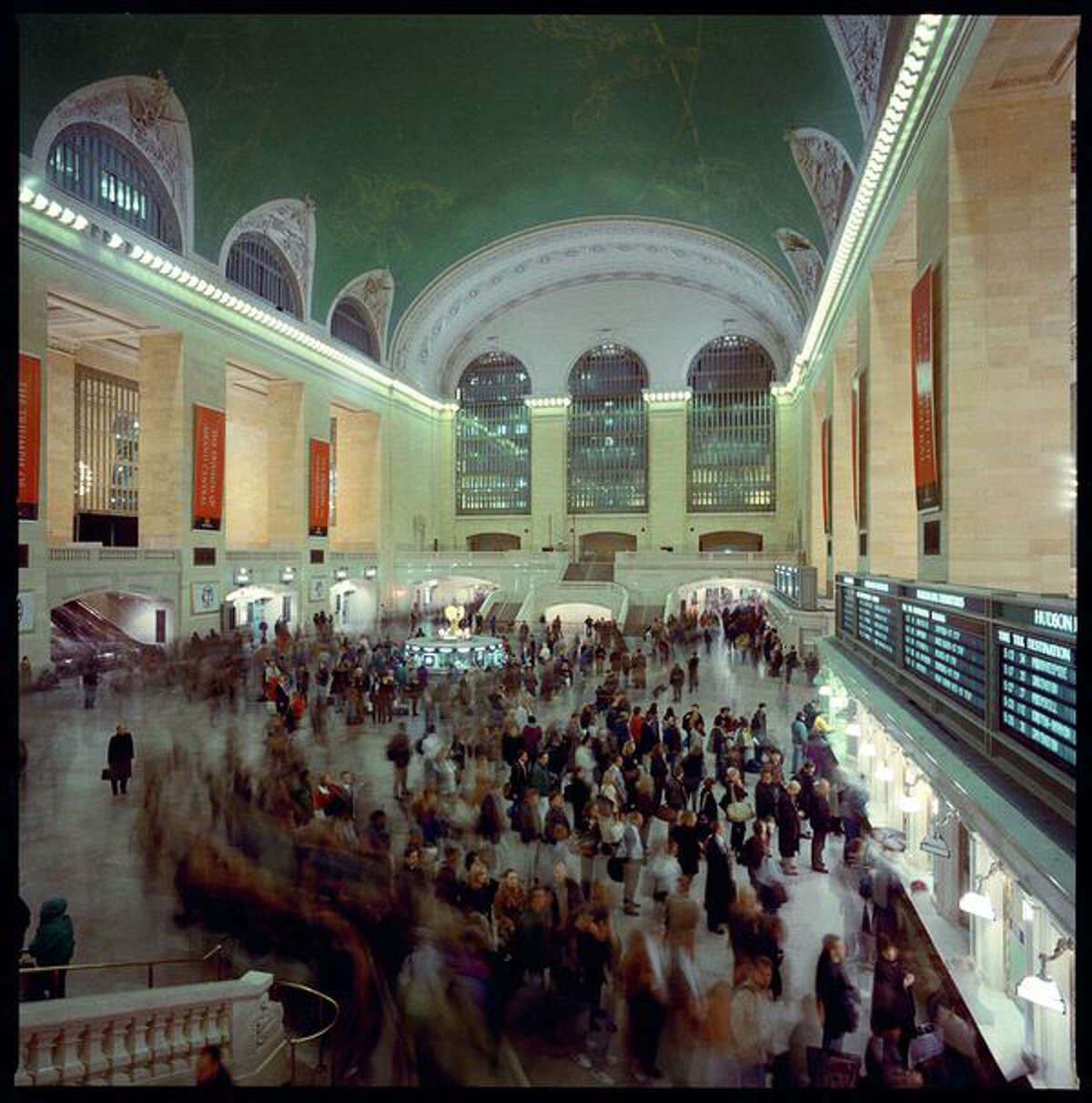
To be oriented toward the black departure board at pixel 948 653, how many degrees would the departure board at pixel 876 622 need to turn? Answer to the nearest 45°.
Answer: approximately 45° to its left

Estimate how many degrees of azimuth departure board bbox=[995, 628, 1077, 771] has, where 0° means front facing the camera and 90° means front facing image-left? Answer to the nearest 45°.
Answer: approximately 45°

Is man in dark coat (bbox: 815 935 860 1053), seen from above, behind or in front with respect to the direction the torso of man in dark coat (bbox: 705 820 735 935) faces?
in front

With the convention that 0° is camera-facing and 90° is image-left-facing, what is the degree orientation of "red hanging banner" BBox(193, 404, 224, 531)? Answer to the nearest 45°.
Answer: approximately 315°

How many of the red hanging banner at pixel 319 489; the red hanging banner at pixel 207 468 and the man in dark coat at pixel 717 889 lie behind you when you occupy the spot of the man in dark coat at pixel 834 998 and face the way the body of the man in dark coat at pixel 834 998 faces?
3

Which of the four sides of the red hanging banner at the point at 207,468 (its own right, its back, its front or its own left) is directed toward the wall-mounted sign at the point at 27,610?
right

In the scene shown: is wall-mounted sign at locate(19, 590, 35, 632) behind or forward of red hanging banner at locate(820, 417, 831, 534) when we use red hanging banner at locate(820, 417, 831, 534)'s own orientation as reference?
forward

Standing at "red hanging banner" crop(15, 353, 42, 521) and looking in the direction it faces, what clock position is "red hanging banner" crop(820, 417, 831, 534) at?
"red hanging banner" crop(820, 417, 831, 534) is roughly at 11 o'clock from "red hanging banner" crop(15, 353, 42, 521).

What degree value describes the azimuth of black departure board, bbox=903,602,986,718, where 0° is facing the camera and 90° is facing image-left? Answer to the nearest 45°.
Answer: approximately 45°

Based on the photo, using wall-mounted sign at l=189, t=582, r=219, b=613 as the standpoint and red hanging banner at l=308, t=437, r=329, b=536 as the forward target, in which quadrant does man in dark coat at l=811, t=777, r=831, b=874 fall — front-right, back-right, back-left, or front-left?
back-right

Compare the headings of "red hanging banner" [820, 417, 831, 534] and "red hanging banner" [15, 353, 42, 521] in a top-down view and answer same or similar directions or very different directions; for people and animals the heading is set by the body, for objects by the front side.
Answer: very different directions

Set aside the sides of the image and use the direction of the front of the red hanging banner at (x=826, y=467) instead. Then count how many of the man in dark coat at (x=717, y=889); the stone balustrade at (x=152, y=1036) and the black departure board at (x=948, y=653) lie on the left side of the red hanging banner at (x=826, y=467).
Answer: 3

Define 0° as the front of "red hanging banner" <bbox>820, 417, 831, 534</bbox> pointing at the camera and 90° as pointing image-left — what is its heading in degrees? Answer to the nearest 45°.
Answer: approximately 90°

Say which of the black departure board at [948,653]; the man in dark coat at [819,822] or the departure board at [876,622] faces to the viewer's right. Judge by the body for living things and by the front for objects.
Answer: the man in dark coat

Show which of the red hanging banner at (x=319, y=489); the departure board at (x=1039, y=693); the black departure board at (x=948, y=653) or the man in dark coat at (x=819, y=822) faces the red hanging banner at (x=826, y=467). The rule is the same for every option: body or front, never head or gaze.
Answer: the red hanging banner at (x=319, y=489)

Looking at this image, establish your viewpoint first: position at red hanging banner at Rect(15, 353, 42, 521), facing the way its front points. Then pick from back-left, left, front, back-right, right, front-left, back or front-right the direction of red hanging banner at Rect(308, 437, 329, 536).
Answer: left
